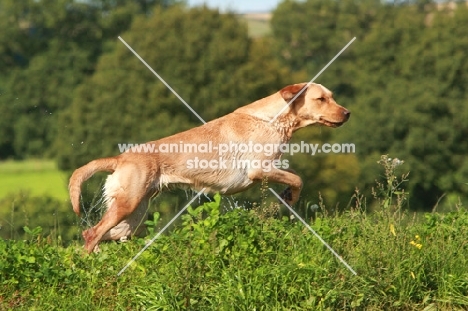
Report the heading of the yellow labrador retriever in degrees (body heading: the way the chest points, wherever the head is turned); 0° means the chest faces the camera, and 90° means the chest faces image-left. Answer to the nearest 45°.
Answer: approximately 270°
